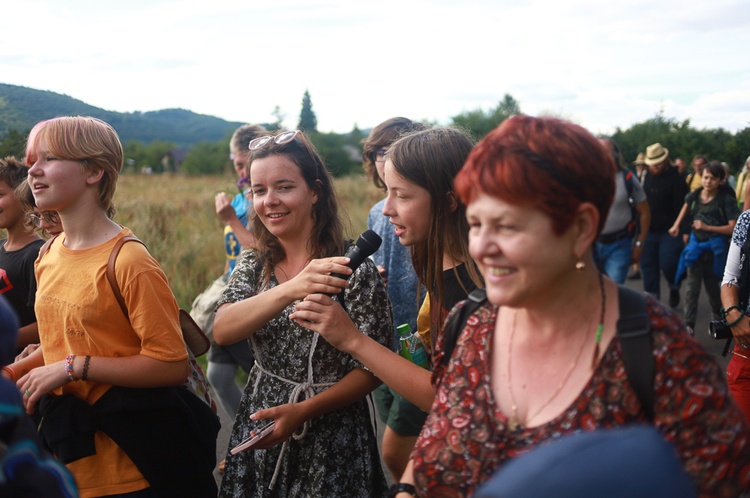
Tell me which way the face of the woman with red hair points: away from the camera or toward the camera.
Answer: toward the camera

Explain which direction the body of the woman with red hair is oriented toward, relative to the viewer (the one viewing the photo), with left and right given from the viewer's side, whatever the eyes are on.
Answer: facing the viewer and to the left of the viewer
